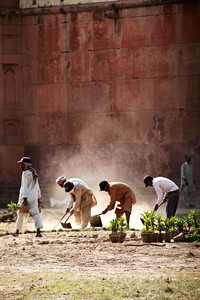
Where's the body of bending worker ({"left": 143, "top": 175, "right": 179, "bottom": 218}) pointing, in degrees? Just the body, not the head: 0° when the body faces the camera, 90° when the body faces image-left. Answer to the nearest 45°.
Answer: approximately 90°

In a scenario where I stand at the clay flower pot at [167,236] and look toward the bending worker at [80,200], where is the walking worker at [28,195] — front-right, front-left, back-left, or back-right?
front-left

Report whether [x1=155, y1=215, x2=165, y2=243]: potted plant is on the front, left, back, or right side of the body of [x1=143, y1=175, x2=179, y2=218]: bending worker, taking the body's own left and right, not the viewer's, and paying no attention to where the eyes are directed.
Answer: left

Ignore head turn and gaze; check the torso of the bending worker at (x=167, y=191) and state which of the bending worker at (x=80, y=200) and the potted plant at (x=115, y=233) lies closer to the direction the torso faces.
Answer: the bending worker

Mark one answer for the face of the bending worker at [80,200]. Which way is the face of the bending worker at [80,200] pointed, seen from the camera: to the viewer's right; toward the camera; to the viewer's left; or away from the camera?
to the viewer's left

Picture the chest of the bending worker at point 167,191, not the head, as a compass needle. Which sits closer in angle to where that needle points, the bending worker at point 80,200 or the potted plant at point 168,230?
the bending worker

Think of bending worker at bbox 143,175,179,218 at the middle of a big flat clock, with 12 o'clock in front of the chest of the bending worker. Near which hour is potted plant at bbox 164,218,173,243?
The potted plant is roughly at 9 o'clock from the bending worker.

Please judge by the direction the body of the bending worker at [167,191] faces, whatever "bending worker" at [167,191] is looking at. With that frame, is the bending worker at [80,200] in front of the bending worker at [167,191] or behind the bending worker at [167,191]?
in front

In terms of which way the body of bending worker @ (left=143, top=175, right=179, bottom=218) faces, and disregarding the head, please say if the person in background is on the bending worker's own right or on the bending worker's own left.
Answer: on the bending worker's own right

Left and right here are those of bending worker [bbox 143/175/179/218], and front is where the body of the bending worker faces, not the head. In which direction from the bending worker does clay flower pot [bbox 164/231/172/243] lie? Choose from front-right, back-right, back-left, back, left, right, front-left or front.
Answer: left

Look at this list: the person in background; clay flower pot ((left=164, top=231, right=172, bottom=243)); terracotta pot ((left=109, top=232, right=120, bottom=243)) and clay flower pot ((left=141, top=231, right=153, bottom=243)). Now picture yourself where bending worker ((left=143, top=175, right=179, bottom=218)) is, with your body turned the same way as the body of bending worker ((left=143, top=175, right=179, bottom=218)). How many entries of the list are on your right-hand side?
1

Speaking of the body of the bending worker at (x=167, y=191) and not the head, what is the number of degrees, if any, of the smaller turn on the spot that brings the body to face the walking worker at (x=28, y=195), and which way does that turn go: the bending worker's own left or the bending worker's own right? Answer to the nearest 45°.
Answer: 0° — they already face them

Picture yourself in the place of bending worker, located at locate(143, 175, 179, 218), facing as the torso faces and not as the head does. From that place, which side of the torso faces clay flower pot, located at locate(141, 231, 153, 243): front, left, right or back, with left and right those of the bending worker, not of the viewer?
left

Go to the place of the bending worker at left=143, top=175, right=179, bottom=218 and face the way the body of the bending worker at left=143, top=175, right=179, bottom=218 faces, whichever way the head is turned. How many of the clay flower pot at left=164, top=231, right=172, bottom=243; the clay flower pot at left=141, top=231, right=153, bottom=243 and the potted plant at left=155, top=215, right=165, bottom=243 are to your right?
0
